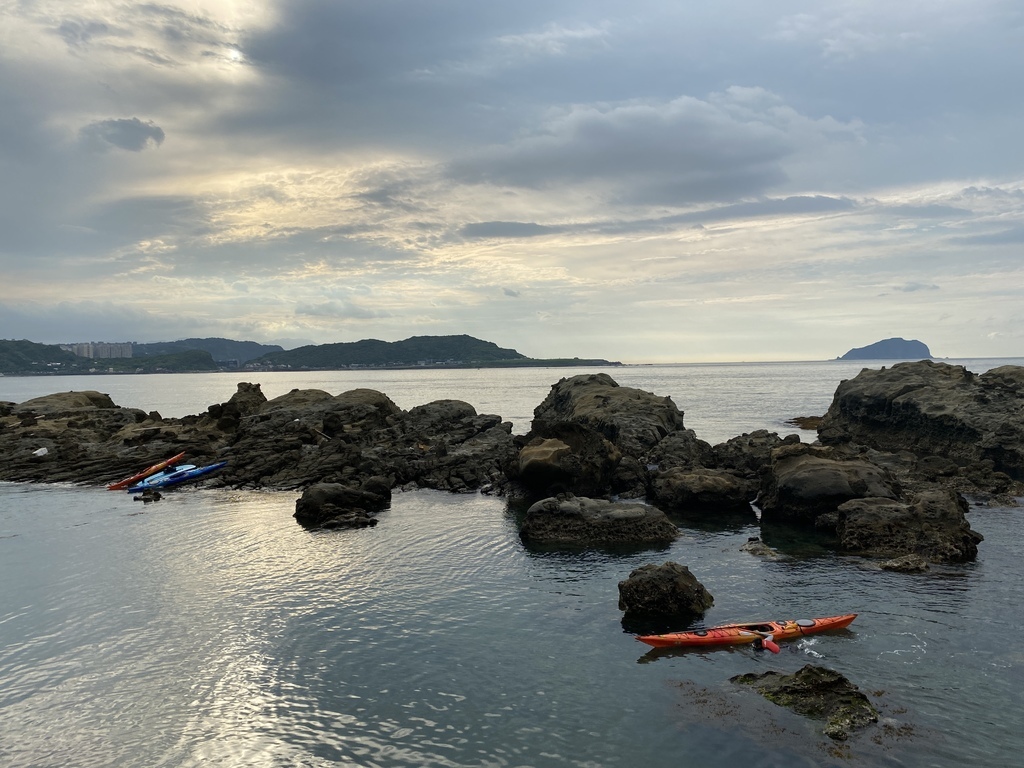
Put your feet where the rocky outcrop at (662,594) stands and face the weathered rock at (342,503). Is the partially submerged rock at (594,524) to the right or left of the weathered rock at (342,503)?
right

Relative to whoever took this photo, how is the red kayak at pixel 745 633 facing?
facing the viewer and to the left of the viewer

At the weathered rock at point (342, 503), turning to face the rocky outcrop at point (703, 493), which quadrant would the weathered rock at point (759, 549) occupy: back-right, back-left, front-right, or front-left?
front-right

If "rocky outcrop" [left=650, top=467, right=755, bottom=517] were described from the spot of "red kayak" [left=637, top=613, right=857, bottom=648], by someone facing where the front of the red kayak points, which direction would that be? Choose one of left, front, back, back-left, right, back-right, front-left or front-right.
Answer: back-right

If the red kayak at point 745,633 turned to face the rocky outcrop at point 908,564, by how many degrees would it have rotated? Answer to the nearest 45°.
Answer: approximately 180°

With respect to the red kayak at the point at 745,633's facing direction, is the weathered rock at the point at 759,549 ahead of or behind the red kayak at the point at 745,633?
behind

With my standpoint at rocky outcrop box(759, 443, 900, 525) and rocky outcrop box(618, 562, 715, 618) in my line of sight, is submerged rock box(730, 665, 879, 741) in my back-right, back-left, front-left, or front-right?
front-left

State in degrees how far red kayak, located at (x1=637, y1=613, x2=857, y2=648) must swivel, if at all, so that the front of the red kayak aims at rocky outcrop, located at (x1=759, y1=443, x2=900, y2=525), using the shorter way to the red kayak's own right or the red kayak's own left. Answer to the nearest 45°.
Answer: approximately 135° to the red kayak's own right

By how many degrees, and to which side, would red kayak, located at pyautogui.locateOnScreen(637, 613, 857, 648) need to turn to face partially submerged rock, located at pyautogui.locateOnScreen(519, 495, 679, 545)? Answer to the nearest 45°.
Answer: approximately 90° to its right

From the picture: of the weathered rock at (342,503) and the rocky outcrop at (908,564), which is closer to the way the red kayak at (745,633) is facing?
the weathered rock
